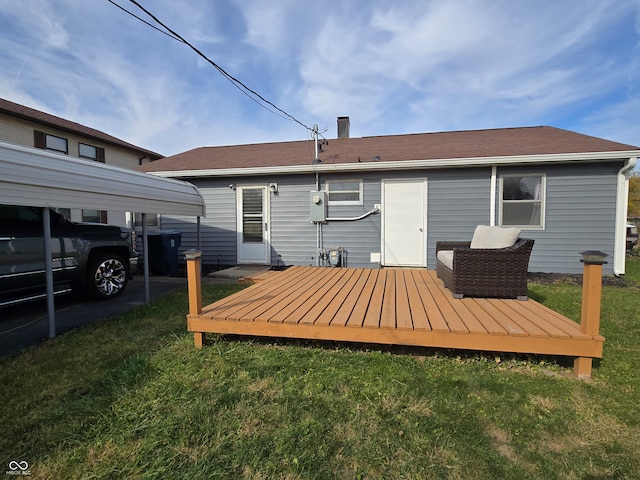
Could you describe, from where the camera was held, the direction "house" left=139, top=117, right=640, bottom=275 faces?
facing away from the viewer

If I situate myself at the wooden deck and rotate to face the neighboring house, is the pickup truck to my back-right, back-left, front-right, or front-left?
front-left

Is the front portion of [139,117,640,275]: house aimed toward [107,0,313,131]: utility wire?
no

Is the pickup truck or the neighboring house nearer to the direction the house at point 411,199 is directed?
the pickup truck

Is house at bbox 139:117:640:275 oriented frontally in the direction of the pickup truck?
no
